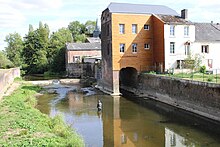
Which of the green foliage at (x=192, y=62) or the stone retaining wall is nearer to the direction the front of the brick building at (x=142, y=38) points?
the stone retaining wall

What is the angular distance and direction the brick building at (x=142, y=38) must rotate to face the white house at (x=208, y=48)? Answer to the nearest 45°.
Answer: approximately 90° to its left

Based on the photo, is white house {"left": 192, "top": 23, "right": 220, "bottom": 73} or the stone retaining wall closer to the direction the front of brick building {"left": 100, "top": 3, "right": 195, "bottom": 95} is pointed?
the stone retaining wall

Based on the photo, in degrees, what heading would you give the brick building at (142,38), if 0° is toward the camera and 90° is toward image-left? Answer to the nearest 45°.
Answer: approximately 0°

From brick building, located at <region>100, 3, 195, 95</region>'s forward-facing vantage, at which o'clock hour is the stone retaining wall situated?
The stone retaining wall is roughly at 11 o'clock from the brick building.

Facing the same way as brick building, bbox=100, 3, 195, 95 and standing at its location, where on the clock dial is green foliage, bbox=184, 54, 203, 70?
The green foliage is roughly at 9 o'clock from the brick building.
